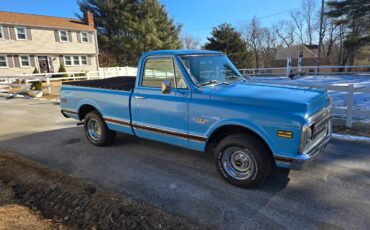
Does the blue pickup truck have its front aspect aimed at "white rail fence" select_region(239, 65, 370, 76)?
no

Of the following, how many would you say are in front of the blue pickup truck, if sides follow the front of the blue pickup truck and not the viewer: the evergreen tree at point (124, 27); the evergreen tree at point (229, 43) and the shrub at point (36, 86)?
0

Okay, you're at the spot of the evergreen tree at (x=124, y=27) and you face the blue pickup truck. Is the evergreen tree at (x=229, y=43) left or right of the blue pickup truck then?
left

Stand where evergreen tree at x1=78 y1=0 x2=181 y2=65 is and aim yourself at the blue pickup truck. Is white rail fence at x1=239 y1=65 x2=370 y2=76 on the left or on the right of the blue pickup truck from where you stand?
left

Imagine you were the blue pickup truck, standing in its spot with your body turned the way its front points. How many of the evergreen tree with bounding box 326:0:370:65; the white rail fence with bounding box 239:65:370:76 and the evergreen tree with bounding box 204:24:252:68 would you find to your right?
0

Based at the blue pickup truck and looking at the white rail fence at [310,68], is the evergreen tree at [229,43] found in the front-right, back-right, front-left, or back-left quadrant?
front-left

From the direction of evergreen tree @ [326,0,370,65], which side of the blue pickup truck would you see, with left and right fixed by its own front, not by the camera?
left

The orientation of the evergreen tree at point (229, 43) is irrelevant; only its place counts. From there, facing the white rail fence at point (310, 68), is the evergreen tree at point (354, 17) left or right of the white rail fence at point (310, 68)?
left

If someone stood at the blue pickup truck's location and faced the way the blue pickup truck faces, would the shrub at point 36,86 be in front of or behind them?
behind

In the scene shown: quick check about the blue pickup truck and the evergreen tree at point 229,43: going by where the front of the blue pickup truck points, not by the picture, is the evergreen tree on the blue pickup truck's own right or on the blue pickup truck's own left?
on the blue pickup truck's own left

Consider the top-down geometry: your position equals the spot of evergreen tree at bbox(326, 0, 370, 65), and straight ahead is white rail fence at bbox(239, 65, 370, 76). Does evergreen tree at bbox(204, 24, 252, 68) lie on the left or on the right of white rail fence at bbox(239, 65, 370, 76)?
right

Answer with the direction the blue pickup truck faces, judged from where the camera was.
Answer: facing the viewer and to the right of the viewer
